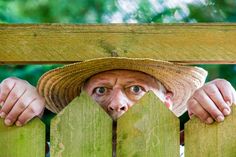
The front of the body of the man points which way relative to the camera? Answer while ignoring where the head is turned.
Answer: toward the camera
